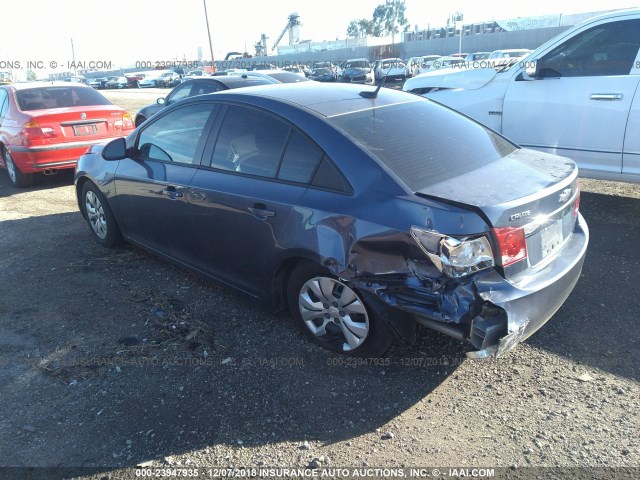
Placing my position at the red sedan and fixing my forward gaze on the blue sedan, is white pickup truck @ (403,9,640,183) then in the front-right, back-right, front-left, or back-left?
front-left

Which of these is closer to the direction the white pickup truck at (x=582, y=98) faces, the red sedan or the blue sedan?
the red sedan

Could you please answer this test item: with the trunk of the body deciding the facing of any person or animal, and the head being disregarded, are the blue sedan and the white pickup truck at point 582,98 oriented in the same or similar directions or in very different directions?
same or similar directions

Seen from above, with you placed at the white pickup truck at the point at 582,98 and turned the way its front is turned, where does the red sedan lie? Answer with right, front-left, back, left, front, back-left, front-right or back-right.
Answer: front

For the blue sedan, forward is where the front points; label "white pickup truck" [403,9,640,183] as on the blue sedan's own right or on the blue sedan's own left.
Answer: on the blue sedan's own right

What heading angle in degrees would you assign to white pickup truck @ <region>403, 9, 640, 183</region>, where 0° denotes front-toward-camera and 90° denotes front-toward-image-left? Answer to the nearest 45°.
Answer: approximately 90°

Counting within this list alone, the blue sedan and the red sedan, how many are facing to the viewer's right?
0

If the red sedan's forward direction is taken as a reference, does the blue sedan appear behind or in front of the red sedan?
behind

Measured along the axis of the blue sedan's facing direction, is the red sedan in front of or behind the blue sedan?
in front

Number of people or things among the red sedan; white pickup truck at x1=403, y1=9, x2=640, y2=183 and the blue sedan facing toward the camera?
0

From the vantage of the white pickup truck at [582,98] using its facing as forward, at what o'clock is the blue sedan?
The blue sedan is roughly at 10 o'clock from the white pickup truck.

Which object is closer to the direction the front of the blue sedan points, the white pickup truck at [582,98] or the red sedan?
the red sedan
